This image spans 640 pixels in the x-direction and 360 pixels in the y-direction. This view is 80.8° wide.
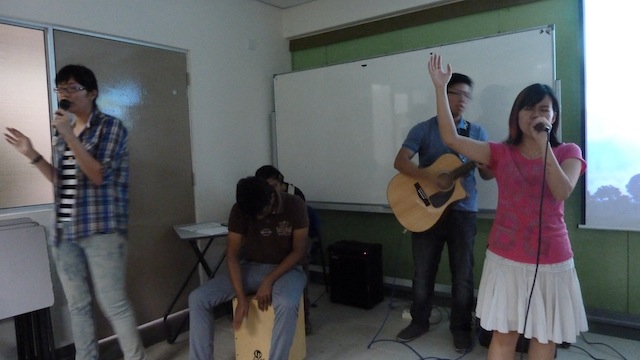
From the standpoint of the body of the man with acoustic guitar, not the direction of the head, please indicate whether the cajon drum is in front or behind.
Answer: in front

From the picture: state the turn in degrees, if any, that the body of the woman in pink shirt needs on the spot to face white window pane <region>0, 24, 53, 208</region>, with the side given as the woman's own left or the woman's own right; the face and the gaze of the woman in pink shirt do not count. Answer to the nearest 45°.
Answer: approximately 90° to the woman's own right

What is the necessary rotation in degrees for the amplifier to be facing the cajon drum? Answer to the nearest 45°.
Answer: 0° — it already faces it

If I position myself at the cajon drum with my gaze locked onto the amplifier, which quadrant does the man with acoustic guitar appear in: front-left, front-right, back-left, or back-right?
front-right

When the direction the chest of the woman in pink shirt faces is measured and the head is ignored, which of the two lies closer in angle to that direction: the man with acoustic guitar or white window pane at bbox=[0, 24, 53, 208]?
the white window pane

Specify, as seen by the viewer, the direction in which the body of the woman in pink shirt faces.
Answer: toward the camera

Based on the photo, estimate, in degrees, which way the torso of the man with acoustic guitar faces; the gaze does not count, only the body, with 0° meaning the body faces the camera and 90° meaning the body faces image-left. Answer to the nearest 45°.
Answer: approximately 45°

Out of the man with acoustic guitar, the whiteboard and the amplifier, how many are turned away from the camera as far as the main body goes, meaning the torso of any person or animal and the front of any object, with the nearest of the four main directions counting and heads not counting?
0

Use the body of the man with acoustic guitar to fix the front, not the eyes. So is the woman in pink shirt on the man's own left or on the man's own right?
on the man's own left

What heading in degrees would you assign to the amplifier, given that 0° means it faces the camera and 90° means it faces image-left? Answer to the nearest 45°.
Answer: approximately 45°

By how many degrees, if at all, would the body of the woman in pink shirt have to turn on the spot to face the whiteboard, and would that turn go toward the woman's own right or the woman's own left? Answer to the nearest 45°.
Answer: approximately 135° to the woman's own right

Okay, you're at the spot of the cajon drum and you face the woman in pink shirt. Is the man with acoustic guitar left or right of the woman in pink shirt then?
left
